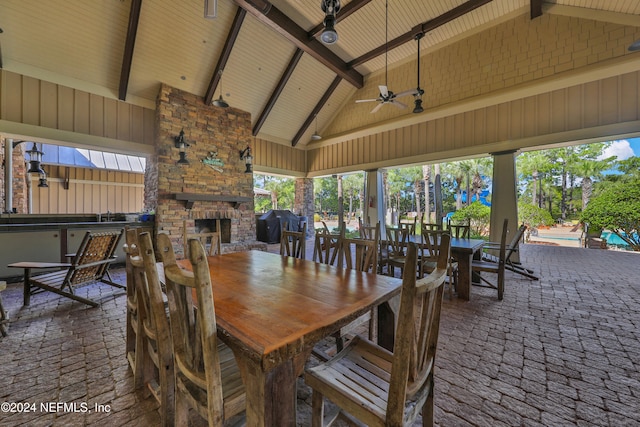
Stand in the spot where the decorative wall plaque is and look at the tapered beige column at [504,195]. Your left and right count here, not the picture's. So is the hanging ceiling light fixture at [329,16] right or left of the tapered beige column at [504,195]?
right

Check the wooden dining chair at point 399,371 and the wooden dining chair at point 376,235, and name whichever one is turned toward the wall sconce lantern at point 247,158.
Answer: the wooden dining chair at point 399,371

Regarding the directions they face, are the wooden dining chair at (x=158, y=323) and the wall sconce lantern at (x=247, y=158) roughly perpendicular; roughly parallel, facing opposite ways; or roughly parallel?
roughly perpendicular

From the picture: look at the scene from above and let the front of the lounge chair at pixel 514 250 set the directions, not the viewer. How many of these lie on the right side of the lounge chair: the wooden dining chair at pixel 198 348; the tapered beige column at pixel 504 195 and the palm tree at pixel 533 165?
2

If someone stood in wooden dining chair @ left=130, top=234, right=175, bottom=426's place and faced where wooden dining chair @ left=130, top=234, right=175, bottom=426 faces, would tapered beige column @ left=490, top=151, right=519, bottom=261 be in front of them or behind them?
in front

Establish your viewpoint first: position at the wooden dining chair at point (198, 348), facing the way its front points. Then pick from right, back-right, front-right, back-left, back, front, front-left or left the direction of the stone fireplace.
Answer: front-left

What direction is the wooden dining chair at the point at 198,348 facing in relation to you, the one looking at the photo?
facing away from the viewer and to the right of the viewer
